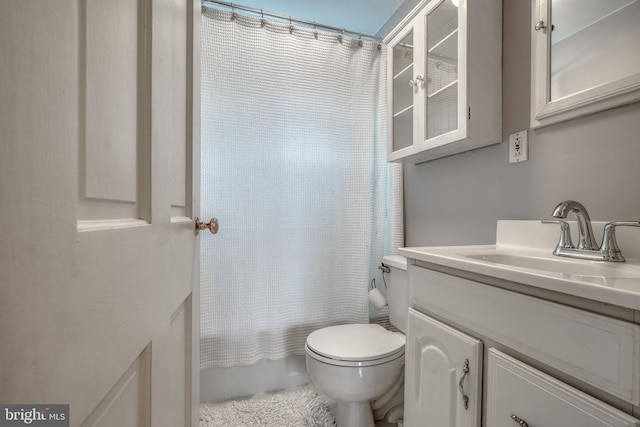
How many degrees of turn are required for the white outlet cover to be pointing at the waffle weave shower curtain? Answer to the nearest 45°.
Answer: approximately 45° to its right

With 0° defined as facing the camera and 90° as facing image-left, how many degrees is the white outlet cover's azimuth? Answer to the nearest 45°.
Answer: approximately 45°

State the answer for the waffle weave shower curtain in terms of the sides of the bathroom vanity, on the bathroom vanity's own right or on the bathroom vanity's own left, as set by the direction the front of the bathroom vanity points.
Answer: on the bathroom vanity's own right

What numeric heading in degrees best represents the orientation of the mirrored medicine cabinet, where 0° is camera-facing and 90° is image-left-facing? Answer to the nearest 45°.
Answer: approximately 45°

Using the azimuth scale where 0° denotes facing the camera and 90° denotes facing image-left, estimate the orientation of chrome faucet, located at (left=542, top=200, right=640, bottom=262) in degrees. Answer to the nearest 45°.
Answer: approximately 45°

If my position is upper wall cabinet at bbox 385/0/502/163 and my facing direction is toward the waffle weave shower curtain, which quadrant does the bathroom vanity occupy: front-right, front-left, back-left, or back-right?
back-left
